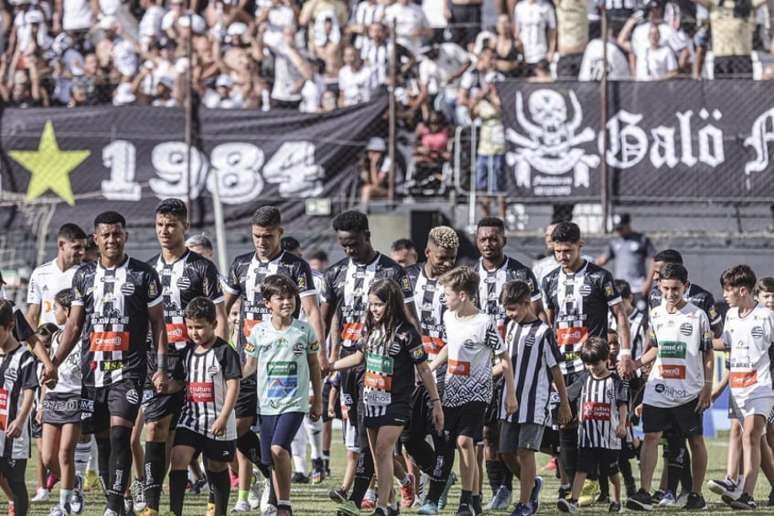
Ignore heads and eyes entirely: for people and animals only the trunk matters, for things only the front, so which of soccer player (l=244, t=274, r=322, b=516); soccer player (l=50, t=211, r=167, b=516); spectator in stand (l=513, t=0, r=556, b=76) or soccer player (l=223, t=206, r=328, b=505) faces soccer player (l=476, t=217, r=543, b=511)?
the spectator in stand

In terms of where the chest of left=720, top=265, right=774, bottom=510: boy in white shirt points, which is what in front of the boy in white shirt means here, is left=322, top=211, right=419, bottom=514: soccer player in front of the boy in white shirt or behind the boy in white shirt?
in front

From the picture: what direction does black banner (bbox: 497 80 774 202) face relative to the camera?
toward the camera

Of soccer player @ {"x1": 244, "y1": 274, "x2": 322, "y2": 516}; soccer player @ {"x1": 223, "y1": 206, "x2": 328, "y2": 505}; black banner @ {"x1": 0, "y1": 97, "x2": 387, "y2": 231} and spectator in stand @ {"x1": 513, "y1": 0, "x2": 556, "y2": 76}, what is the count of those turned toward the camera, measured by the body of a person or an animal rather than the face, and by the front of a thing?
4

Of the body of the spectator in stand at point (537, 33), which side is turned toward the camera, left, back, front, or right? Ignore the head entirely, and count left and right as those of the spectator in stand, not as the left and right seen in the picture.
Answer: front

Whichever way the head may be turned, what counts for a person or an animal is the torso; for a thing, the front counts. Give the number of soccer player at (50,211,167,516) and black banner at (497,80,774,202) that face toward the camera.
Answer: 2

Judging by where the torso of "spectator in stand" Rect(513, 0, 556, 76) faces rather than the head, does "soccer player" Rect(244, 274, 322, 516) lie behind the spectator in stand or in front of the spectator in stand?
in front

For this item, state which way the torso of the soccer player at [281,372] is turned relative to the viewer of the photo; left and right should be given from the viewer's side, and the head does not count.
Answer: facing the viewer

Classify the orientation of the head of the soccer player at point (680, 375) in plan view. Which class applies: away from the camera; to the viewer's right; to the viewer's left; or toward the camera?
toward the camera

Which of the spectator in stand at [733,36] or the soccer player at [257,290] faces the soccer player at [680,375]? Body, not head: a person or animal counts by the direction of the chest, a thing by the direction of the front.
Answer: the spectator in stand

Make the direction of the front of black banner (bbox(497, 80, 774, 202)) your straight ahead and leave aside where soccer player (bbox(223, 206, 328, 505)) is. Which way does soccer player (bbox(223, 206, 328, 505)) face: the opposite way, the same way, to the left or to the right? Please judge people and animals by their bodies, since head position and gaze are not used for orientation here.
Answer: the same way

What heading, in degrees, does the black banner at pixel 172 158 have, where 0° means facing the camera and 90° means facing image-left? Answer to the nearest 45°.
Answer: approximately 0°
